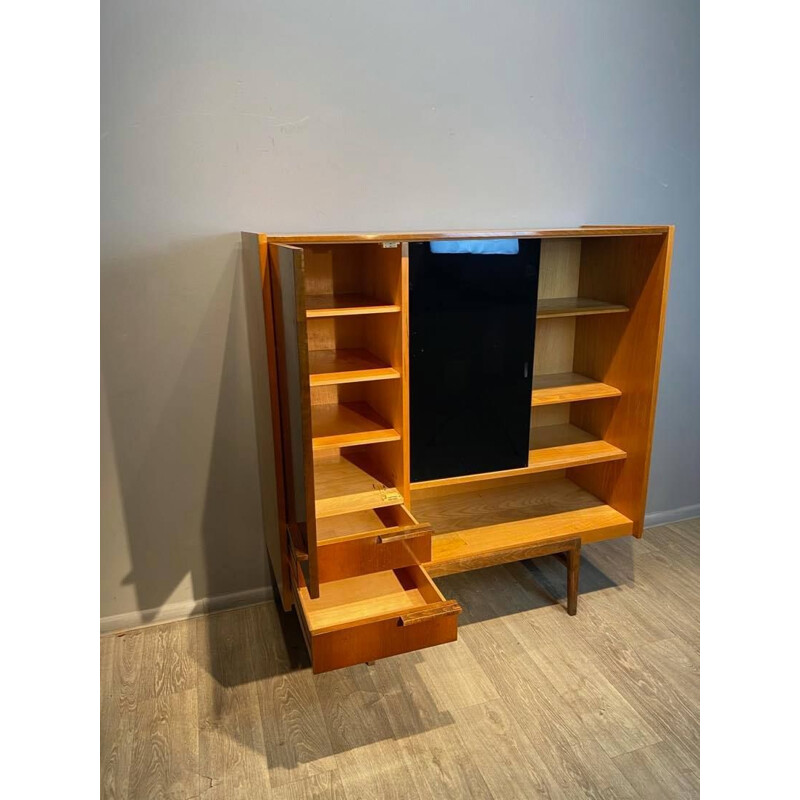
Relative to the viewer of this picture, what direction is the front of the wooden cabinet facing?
facing the viewer and to the right of the viewer
